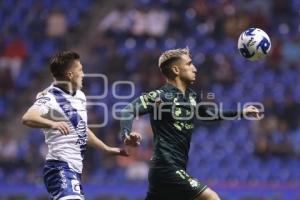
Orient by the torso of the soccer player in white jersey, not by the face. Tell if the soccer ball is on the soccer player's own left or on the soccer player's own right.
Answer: on the soccer player's own left

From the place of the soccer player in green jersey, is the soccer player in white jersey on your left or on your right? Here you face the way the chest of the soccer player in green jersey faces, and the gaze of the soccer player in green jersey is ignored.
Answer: on your right

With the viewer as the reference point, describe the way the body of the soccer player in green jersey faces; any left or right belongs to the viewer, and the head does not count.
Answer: facing the viewer and to the right of the viewer

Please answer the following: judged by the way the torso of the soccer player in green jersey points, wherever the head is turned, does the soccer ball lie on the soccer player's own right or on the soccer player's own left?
on the soccer player's own left

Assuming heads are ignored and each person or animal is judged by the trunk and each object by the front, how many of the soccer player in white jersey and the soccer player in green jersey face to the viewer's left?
0

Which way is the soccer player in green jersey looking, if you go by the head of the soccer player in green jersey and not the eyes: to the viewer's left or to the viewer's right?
to the viewer's right
